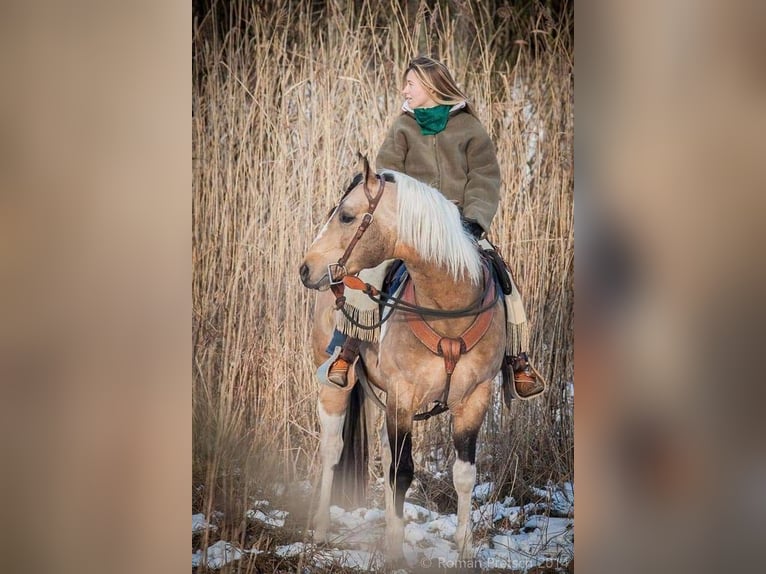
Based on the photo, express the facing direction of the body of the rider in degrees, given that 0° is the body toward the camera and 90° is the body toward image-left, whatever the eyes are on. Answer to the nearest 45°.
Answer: approximately 0°
